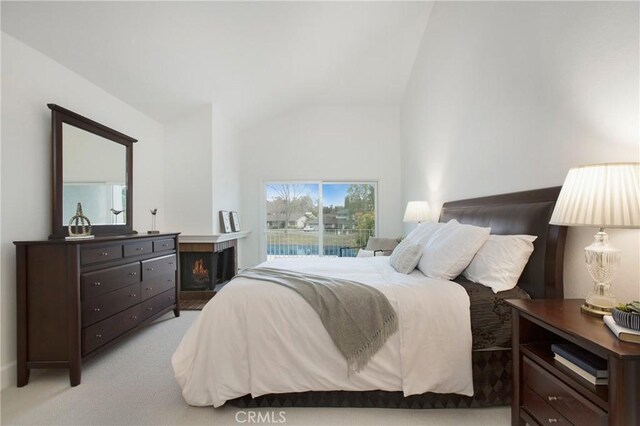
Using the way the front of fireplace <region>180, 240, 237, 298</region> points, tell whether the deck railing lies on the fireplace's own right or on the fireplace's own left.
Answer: on the fireplace's own left

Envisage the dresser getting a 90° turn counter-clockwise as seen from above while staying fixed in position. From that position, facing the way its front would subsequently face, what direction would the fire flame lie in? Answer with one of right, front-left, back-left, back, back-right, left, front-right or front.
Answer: front

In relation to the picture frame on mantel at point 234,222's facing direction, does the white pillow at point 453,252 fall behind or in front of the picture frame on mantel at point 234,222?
in front

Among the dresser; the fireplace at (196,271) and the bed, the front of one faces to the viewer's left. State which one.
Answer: the bed

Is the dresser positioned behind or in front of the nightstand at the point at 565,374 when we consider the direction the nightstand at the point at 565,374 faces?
in front

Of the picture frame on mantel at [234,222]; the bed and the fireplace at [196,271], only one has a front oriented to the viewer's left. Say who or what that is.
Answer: the bed

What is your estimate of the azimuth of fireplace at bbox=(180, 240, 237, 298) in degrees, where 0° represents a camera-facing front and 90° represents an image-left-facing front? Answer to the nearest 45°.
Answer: approximately 315°

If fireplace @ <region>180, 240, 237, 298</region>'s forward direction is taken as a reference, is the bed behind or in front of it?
in front

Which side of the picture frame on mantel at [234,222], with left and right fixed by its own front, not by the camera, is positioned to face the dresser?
right

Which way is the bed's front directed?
to the viewer's left
